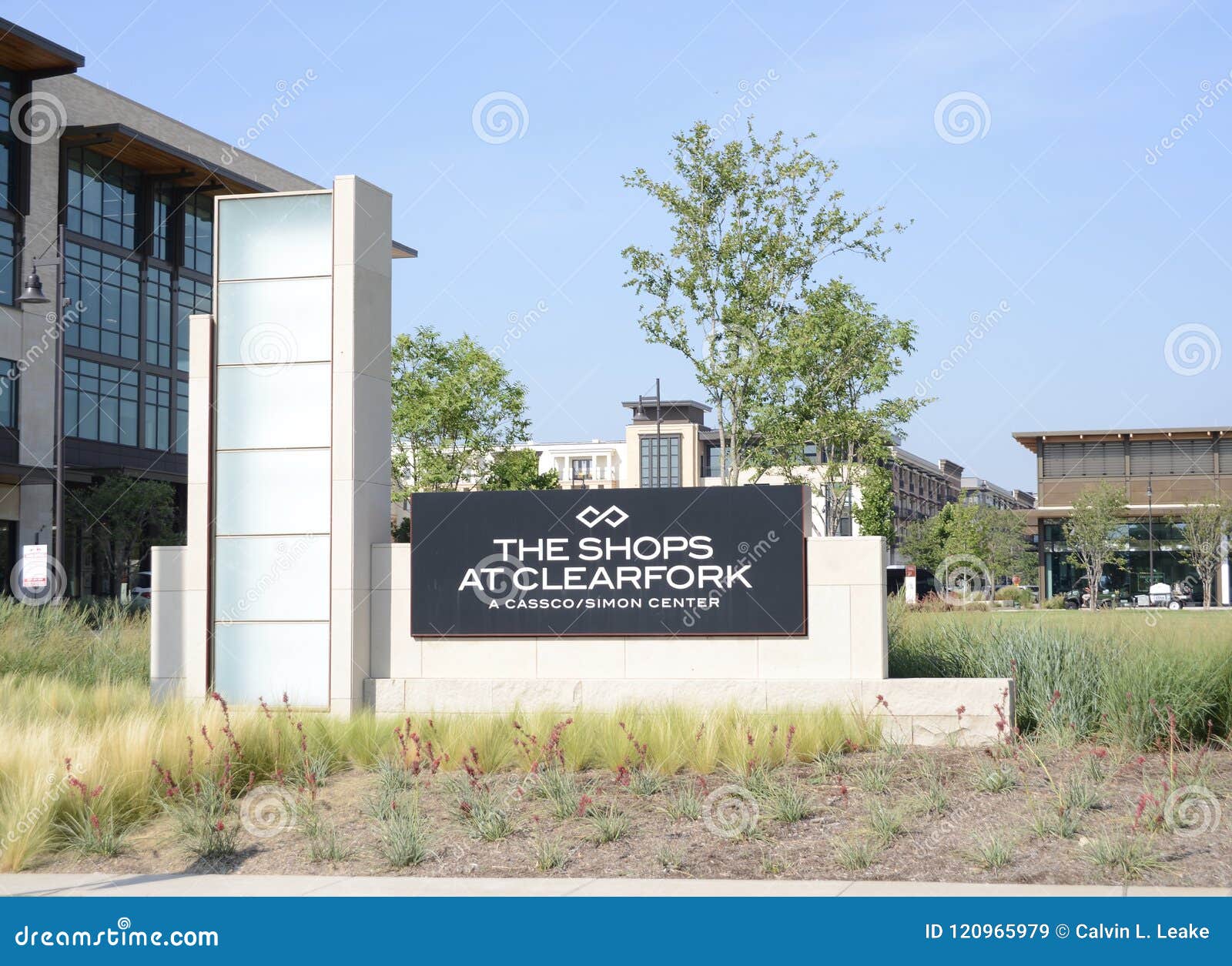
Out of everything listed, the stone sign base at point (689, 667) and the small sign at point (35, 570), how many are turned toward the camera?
2

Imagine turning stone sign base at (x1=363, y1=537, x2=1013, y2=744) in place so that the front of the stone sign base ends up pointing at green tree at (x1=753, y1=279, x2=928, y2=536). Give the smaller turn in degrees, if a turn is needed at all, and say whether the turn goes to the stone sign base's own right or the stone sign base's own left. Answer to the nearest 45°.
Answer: approximately 180°

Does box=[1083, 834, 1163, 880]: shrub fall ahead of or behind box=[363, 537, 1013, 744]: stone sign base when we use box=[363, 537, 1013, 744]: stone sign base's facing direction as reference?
ahead

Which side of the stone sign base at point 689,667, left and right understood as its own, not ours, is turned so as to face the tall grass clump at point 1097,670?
left

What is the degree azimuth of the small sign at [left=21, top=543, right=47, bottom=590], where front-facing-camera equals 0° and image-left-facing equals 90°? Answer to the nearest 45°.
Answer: approximately 0°

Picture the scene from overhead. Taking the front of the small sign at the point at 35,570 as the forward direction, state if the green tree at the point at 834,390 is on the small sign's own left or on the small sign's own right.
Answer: on the small sign's own left

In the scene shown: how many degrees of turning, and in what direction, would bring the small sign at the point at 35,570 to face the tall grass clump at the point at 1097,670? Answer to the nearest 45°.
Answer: approximately 45° to its left

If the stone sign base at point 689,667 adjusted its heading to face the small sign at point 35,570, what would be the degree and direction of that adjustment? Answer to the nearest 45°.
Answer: approximately 135° to its right

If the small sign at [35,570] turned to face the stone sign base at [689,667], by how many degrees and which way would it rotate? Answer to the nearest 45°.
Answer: approximately 45° to its left

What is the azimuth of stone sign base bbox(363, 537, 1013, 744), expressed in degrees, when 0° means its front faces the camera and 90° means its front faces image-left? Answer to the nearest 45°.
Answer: approximately 0°

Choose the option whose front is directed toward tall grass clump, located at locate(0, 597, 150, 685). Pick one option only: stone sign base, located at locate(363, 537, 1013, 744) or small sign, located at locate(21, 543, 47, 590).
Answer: the small sign

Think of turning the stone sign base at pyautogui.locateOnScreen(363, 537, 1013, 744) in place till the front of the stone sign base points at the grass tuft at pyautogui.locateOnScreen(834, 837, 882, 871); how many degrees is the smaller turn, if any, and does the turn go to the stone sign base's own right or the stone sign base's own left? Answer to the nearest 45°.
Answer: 0° — it already faces it

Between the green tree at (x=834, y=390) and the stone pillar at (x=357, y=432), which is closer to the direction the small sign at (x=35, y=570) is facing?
the stone pillar

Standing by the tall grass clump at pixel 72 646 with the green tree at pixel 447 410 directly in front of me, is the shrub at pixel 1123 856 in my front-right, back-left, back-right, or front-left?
back-right

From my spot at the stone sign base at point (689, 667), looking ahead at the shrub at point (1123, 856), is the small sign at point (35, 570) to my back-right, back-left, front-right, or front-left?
back-right

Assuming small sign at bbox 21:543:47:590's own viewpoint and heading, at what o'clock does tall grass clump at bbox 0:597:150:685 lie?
The tall grass clump is roughly at 12 o'clock from the small sign.
